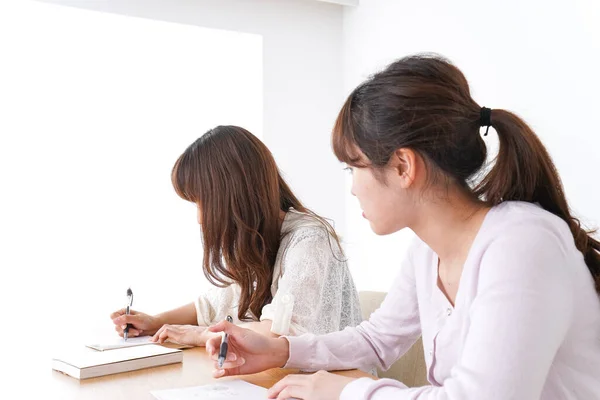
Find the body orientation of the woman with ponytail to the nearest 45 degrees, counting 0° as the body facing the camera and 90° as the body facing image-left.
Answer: approximately 90°

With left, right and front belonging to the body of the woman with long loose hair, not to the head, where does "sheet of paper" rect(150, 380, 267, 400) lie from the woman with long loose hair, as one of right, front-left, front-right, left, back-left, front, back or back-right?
left

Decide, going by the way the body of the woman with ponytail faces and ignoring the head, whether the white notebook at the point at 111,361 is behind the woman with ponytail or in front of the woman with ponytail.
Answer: in front

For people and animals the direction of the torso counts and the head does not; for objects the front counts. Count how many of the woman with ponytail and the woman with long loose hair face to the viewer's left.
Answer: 2

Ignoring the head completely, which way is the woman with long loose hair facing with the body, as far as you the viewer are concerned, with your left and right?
facing to the left of the viewer

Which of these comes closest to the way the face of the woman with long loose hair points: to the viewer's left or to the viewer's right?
to the viewer's left

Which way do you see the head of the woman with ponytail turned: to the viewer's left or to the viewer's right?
to the viewer's left
